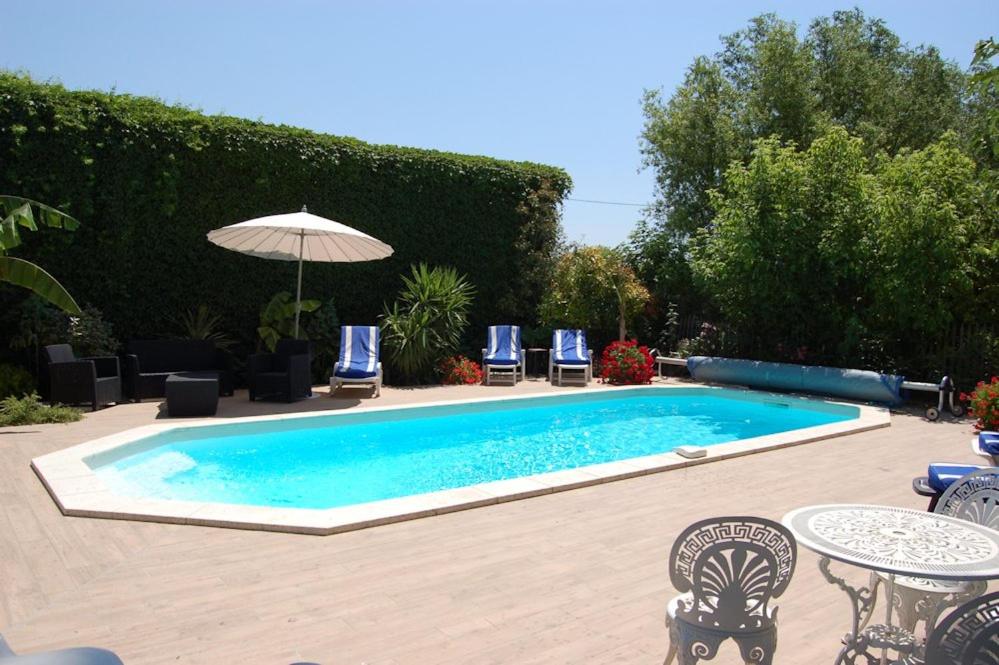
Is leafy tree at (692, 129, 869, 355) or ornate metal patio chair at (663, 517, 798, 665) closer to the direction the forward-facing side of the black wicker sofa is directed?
the ornate metal patio chair

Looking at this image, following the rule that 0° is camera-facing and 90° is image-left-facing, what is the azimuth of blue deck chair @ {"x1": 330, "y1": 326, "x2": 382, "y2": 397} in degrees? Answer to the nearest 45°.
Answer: approximately 0°

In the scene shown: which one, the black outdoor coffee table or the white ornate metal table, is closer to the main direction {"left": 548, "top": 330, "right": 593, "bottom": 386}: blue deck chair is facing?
the white ornate metal table

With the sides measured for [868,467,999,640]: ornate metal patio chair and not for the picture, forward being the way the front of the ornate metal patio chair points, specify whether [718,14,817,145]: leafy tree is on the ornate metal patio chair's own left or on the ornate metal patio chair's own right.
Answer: on the ornate metal patio chair's own right

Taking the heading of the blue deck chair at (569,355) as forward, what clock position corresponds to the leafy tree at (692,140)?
The leafy tree is roughly at 7 o'clock from the blue deck chair.

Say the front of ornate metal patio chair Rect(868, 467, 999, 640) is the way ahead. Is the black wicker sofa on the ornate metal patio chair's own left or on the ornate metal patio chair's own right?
on the ornate metal patio chair's own right

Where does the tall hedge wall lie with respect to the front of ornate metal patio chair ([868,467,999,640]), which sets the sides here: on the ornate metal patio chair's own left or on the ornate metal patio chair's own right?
on the ornate metal patio chair's own right

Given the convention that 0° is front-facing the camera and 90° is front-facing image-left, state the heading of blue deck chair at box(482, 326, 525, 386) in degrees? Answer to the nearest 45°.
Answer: approximately 0°
